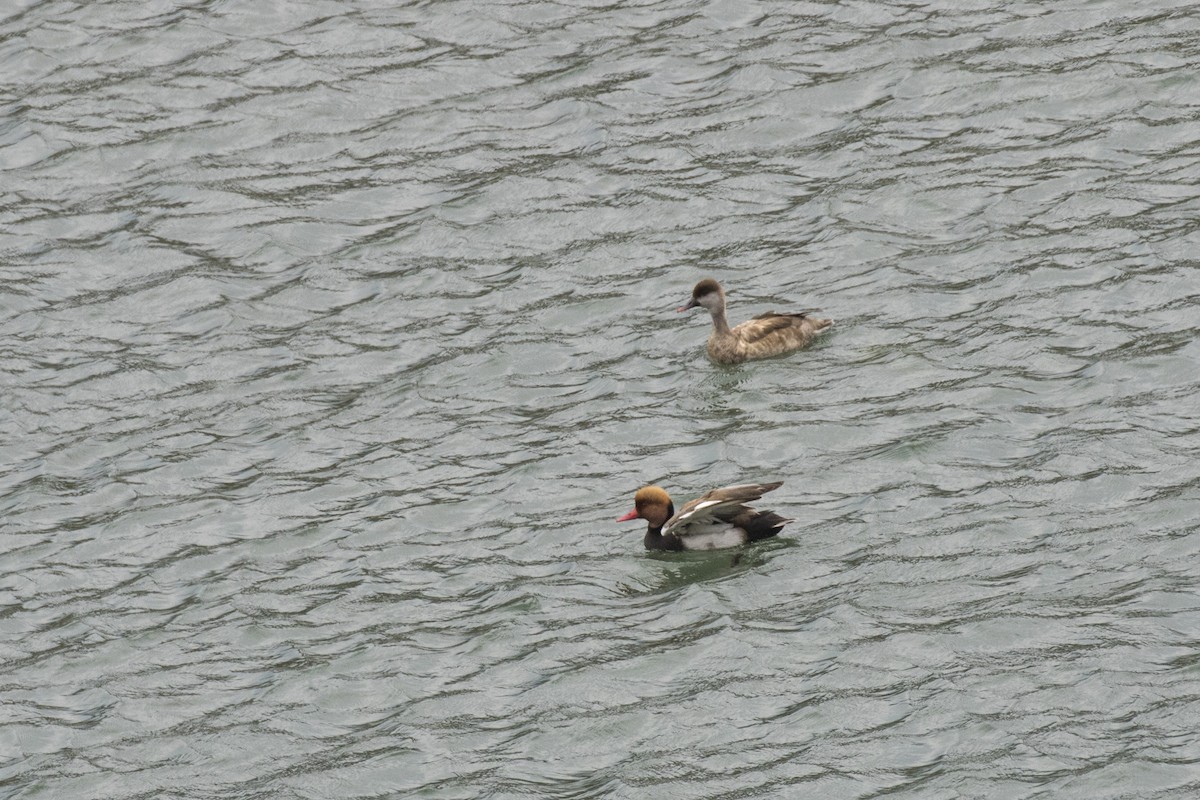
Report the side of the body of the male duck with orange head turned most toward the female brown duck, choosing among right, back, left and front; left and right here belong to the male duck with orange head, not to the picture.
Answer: right

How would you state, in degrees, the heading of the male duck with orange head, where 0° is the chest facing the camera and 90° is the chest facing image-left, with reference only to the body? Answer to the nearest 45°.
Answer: approximately 90°
